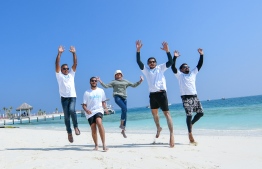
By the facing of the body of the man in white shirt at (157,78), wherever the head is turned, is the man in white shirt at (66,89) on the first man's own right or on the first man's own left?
on the first man's own right

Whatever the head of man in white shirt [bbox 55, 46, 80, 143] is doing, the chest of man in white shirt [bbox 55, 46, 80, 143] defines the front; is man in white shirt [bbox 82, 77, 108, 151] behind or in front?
in front

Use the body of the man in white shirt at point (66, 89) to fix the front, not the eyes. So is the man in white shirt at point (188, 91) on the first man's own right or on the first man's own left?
on the first man's own left

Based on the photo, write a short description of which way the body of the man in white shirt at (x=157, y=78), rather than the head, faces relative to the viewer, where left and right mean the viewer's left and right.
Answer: facing the viewer

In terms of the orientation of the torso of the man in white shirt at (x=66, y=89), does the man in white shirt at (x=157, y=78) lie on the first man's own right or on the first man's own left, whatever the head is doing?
on the first man's own left

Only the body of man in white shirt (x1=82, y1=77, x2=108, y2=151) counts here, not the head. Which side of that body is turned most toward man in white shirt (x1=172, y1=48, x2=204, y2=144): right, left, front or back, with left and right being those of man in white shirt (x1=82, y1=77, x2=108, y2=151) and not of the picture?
left

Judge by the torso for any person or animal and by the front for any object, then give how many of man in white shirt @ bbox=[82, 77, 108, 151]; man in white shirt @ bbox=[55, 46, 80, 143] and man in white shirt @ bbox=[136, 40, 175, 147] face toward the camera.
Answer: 3

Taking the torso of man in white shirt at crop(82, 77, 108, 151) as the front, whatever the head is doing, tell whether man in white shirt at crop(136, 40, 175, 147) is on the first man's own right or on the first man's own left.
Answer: on the first man's own left

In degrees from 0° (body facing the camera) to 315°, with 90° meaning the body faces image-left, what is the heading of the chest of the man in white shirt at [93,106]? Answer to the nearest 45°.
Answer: approximately 0°

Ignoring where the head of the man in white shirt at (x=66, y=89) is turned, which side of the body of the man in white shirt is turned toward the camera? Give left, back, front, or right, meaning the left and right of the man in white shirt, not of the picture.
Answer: front
